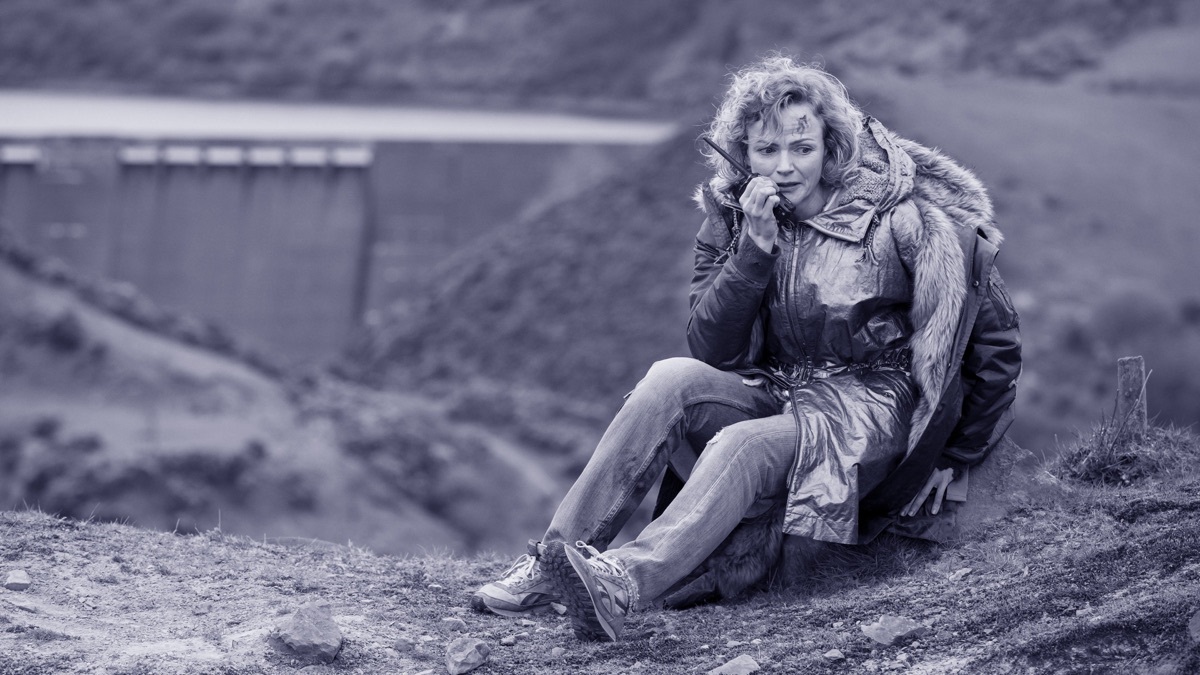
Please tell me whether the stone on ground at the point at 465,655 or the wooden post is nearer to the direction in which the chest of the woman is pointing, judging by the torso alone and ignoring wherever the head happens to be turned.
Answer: the stone on ground

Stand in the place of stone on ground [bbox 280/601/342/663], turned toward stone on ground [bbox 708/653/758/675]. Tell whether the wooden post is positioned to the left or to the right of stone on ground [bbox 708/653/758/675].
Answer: left

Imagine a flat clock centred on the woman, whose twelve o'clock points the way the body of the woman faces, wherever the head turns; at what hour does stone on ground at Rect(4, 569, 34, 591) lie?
The stone on ground is roughly at 1 o'clock from the woman.

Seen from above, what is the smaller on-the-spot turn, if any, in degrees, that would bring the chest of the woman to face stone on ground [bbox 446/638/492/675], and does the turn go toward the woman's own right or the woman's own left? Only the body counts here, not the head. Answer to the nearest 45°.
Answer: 0° — they already face it

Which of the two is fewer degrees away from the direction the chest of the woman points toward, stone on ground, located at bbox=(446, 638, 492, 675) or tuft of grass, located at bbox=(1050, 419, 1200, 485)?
the stone on ground

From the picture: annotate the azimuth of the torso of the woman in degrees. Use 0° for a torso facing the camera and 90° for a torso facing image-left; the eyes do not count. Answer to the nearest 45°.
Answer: approximately 45°

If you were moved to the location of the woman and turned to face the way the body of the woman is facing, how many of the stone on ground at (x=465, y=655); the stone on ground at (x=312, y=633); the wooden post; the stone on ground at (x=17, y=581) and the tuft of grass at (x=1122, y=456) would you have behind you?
2

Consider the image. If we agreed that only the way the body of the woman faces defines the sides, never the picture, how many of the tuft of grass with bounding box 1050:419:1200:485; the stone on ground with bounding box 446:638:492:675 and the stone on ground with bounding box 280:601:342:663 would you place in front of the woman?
2

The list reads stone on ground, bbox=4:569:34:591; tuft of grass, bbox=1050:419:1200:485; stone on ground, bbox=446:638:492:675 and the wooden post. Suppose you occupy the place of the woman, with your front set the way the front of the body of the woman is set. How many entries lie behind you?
2

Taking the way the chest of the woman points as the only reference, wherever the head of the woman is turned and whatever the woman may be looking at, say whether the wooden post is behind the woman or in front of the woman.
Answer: behind

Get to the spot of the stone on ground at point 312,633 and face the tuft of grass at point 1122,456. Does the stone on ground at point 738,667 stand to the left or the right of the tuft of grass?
right
